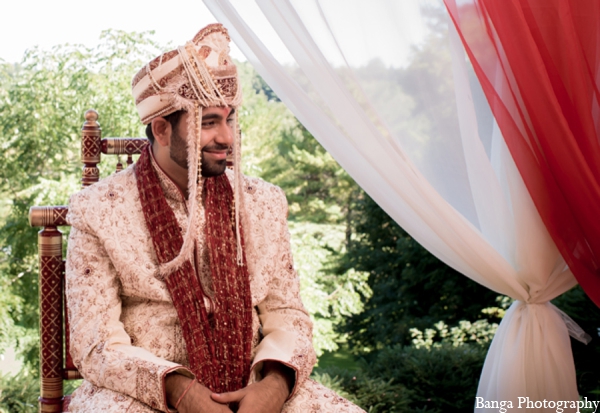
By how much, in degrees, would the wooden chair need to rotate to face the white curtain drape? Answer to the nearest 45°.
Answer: approximately 135° to its left

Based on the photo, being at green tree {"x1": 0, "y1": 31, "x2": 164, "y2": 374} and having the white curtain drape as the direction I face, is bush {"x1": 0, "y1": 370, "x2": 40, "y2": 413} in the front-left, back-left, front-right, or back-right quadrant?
front-right

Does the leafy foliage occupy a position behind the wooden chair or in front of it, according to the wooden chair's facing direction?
behind

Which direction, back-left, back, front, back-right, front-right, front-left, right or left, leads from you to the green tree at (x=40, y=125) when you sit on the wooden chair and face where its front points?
back-right

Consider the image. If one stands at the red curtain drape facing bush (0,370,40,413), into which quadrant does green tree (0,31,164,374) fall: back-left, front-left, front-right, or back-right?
front-right

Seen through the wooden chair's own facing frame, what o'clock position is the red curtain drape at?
The red curtain drape is roughly at 8 o'clock from the wooden chair.
